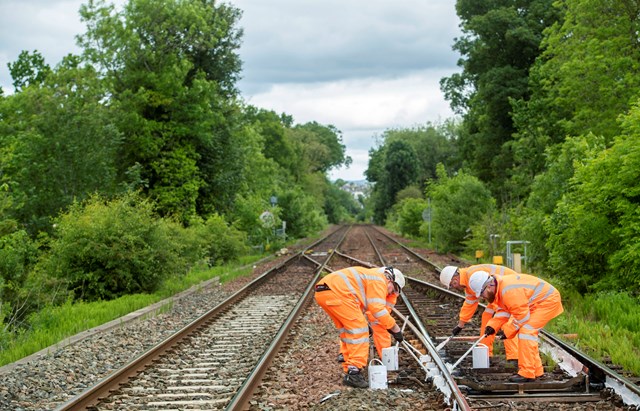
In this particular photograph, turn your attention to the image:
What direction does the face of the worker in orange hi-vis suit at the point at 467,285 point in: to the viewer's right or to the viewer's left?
to the viewer's left

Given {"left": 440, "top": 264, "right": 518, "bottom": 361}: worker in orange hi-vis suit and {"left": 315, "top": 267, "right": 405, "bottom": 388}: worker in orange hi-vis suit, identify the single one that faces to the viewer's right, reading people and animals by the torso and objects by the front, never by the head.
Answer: {"left": 315, "top": 267, "right": 405, "bottom": 388}: worker in orange hi-vis suit

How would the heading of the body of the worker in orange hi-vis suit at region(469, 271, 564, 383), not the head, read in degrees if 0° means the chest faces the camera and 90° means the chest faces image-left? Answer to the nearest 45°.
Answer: approximately 90°

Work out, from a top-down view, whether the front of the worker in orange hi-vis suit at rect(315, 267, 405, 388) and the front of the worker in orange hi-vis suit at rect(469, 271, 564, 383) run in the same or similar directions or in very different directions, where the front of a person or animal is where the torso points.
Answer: very different directions

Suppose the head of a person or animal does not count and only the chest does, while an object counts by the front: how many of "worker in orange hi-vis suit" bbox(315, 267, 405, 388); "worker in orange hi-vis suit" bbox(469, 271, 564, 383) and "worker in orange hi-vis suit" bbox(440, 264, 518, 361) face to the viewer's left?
2

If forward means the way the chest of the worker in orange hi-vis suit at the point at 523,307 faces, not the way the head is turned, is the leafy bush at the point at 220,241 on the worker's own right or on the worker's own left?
on the worker's own right

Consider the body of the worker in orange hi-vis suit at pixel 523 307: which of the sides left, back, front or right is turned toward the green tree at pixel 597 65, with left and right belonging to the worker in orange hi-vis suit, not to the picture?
right

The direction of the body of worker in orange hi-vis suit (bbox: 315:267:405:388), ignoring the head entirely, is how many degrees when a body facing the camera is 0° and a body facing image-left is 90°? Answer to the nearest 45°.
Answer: approximately 270°

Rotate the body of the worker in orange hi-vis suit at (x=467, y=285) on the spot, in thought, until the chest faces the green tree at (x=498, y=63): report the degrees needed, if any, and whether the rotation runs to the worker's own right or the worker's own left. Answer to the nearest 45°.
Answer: approximately 90° to the worker's own right

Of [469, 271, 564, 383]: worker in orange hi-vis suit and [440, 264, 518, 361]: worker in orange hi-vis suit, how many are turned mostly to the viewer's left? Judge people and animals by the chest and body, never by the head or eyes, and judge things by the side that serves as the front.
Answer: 2

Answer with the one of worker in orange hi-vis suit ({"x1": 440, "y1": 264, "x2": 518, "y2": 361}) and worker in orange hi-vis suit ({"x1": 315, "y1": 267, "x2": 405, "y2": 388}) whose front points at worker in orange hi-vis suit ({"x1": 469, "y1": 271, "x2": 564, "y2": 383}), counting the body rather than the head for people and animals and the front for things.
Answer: worker in orange hi-vis suit ({"x1": 315, "y1": 267, "x2": 405, "y2": 388})

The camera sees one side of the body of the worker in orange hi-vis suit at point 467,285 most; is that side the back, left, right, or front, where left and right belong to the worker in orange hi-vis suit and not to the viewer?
left
